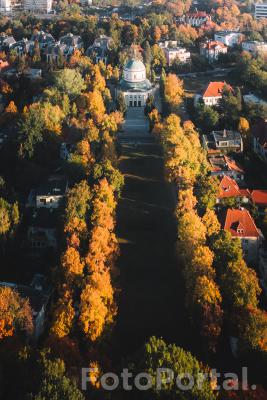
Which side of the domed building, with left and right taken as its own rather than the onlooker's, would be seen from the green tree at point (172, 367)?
front

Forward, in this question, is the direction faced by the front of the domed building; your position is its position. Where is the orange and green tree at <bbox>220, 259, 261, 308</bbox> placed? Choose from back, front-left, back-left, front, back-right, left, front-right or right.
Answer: front

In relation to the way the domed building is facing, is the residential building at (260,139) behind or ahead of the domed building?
ahead

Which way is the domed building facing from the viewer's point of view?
toward the camera

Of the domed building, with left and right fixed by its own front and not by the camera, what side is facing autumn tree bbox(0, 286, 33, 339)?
front

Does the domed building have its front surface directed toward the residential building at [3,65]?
no

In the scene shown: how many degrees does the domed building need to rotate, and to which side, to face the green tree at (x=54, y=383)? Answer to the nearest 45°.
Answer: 0° — it already faces it

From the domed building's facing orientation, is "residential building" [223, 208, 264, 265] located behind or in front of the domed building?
in front

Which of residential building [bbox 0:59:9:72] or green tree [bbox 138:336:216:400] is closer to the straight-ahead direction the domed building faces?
the green tree

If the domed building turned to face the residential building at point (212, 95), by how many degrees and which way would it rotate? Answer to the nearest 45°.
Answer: approximately 45° to its left

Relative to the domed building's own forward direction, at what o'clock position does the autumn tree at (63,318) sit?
The autumn tree is roughly at 12 o'clock from the domed building.

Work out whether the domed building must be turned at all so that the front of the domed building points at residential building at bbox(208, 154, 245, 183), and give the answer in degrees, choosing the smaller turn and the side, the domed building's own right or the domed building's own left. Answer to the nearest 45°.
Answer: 0° — it already faces it
